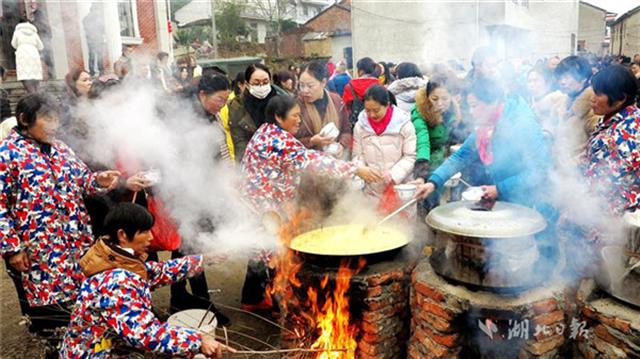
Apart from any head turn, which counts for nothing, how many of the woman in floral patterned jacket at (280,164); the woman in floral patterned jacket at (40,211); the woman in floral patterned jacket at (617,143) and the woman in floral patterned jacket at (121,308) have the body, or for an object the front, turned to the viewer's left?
1

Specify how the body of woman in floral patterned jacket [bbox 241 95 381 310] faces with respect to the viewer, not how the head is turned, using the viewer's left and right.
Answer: facing to the right of the viewer

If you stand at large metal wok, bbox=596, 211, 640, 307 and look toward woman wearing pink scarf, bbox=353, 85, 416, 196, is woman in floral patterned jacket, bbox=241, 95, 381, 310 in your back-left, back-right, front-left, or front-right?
front-left

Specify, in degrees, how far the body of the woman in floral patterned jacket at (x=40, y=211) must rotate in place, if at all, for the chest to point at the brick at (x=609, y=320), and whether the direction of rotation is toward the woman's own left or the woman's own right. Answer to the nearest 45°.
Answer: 0° — they already face it

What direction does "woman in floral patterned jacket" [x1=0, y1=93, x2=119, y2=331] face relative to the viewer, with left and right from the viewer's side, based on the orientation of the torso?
facing the viewer and to the right of the viewer

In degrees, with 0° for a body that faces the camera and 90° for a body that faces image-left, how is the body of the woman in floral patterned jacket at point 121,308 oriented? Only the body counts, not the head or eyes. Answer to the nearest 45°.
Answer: approximately 270°

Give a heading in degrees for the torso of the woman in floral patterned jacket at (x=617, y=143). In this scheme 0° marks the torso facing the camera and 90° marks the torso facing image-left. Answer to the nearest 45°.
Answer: approximately 90°

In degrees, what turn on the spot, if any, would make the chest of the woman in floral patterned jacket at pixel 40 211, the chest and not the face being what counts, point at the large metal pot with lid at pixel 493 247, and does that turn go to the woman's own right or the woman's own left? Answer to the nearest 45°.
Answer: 0° — they already face it

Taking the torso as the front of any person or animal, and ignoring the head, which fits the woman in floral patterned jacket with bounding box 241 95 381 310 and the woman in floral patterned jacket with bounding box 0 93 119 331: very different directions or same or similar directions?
same or similar directions

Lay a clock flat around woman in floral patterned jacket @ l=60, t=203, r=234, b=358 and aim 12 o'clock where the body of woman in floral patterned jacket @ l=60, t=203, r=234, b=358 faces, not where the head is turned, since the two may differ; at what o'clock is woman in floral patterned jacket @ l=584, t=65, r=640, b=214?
woman in floral patterned jacket @ l=584, t=65, r=640, b=214 is roughly at 12 o'clock from woman in floral patterned jacket @ l=60, t=203, r=234, b=358.

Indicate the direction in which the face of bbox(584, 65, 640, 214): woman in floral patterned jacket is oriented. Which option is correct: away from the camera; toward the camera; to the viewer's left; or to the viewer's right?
to the viewer's left

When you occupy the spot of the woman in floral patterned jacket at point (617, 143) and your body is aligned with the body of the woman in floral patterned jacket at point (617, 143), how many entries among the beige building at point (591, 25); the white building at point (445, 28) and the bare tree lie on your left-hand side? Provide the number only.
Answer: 0
